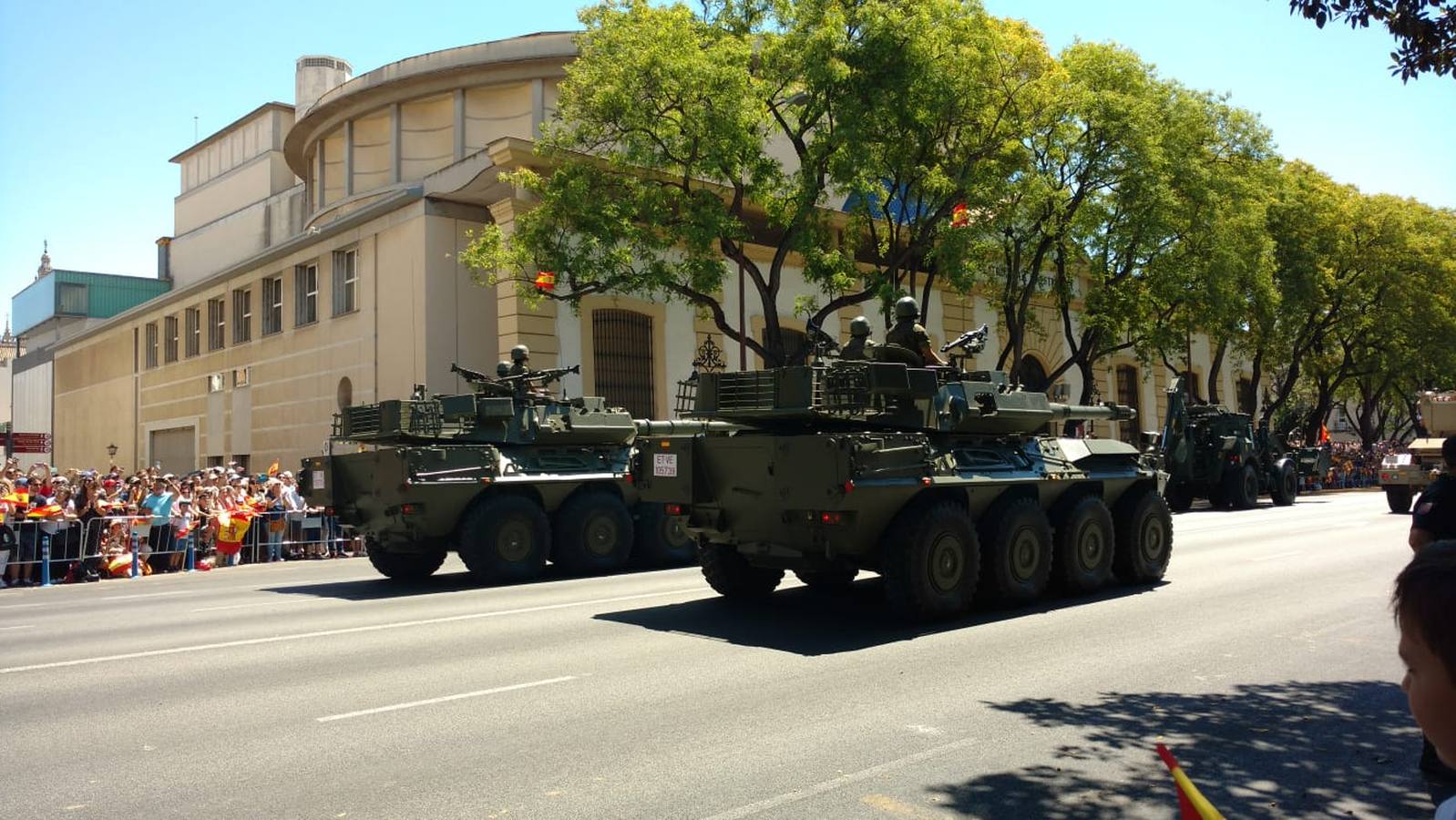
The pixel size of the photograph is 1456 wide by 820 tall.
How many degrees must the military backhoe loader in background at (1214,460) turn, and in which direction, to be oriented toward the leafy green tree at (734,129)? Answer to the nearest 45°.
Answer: approximately 180°

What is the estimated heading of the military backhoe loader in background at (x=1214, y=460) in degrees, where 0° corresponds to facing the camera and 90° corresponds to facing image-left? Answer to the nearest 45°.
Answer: approximately 225°

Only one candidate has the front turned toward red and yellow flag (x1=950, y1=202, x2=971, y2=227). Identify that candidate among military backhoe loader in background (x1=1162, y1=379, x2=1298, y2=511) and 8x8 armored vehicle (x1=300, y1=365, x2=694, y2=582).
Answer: the 8x8 armored vehicle

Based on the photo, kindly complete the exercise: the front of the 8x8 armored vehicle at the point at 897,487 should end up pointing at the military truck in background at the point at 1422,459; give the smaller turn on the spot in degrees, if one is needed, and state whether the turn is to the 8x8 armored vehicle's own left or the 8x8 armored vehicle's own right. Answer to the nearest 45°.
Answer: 0° — it already faces it

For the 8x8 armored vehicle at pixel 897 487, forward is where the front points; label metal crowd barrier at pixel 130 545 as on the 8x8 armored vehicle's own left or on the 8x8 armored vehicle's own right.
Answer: on the 8x8 armored vehicle's own left

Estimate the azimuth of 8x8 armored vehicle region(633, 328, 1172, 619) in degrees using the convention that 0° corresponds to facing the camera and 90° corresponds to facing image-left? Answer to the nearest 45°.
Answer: approximately 225°

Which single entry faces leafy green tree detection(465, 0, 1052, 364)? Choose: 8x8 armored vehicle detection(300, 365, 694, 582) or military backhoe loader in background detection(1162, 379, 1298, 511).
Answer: the 8x8 armored vehicle

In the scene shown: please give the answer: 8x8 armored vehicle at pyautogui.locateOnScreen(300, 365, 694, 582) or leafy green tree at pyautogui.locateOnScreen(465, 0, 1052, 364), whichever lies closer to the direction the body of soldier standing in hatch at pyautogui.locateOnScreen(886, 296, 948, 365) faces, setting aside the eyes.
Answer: the leafy green tree

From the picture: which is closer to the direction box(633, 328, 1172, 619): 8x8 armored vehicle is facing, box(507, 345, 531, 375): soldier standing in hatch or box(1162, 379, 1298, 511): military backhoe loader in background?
the military backhoe loader in background

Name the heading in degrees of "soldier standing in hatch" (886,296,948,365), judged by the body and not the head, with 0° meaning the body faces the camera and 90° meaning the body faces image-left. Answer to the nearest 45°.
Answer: approximately 225°

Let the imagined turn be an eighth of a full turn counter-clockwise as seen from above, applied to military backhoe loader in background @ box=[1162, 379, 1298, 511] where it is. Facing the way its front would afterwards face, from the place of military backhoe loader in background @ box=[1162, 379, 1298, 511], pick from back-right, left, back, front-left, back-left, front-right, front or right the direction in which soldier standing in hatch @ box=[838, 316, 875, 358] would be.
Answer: back
